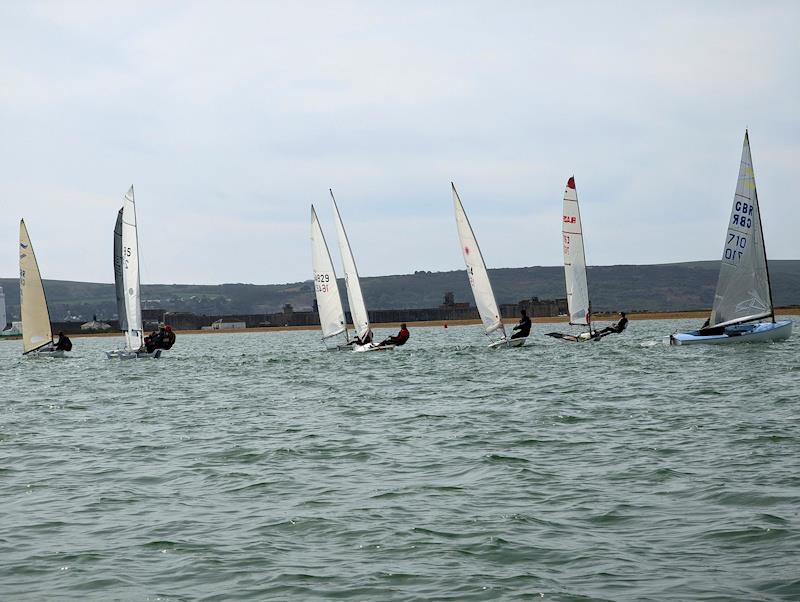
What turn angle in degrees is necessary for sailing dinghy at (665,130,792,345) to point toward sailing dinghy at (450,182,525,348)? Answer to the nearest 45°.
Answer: approximately 180°

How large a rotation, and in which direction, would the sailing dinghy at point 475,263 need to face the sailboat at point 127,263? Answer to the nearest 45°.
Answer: approximately 45° to its right

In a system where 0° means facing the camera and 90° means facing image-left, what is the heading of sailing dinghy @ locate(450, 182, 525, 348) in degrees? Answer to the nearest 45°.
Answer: approximately 315°

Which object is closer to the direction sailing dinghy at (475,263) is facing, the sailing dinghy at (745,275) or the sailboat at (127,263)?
the sailing dinghy

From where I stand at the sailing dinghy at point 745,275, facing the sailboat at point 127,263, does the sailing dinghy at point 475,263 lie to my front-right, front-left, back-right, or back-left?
front-right

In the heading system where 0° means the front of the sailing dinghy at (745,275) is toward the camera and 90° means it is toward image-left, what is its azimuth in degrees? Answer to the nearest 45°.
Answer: approximately 270°

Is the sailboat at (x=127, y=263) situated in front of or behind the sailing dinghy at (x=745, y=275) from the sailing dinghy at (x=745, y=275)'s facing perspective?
behind
